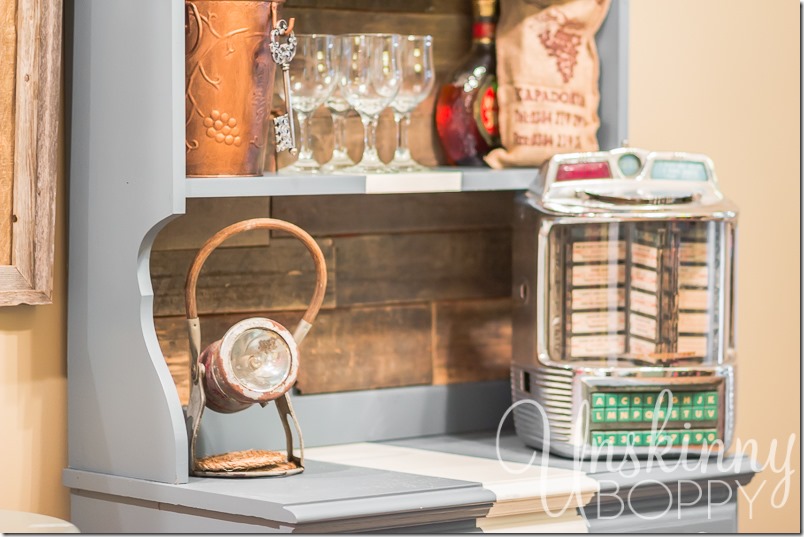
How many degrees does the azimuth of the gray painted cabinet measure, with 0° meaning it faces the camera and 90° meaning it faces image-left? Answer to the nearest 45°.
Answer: approximately 315°
